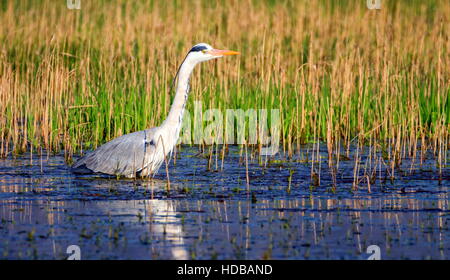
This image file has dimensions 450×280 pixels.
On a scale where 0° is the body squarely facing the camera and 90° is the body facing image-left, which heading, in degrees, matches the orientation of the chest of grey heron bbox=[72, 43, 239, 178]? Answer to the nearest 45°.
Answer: approximately 270°
